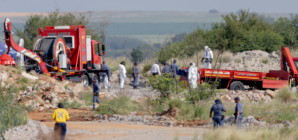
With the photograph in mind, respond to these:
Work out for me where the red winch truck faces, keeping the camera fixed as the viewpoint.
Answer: facing away from the viewer and to the right of the viewer

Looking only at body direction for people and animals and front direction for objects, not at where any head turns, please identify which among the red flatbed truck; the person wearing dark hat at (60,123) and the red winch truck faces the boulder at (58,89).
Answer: the person wearing dark hat

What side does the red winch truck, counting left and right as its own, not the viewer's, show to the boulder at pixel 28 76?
back

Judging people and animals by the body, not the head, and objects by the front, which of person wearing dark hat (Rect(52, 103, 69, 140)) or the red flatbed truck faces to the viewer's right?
the red flatbed truck

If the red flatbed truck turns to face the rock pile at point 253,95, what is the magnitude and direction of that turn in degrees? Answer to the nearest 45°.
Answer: approximately 90° to its right

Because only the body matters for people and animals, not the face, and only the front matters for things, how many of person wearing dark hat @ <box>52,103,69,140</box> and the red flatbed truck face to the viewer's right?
1

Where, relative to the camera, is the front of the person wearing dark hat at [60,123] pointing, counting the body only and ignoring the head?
away from the camera

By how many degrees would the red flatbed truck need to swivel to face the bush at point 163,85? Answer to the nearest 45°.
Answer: approximately 135° to its right

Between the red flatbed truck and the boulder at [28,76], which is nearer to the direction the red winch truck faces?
the red flatbed truck

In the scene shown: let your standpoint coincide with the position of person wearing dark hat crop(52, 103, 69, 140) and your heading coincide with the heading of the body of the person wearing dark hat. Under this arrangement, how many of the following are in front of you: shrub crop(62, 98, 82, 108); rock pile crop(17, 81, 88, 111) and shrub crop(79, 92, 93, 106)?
3

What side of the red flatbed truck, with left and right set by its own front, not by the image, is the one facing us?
right
